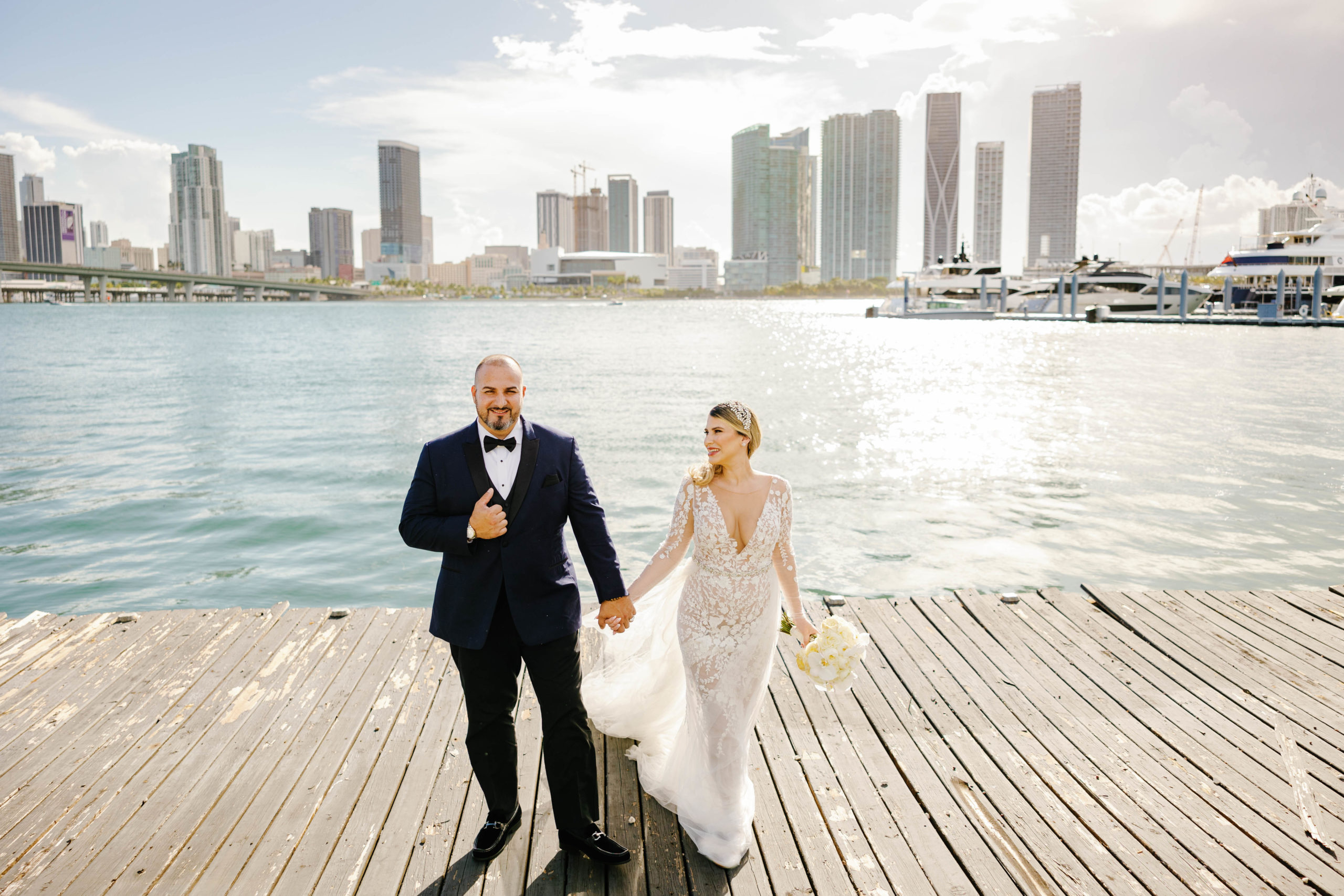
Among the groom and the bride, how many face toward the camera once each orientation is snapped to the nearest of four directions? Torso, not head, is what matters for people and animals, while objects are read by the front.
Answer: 2

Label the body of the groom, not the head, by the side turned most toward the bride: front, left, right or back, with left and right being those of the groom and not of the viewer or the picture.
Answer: left

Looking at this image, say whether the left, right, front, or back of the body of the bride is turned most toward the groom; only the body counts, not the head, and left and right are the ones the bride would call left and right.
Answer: right

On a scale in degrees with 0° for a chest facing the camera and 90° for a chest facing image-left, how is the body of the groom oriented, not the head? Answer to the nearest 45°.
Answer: approximately 0°

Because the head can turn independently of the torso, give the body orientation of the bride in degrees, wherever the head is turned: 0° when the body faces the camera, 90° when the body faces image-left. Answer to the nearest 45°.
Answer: approximately 0°
